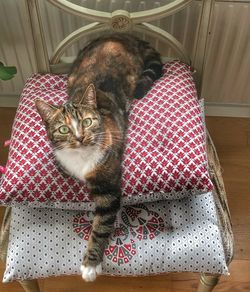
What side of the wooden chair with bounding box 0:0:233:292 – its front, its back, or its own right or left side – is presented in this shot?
front

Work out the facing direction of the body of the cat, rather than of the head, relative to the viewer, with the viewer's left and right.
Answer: facing the viewer
